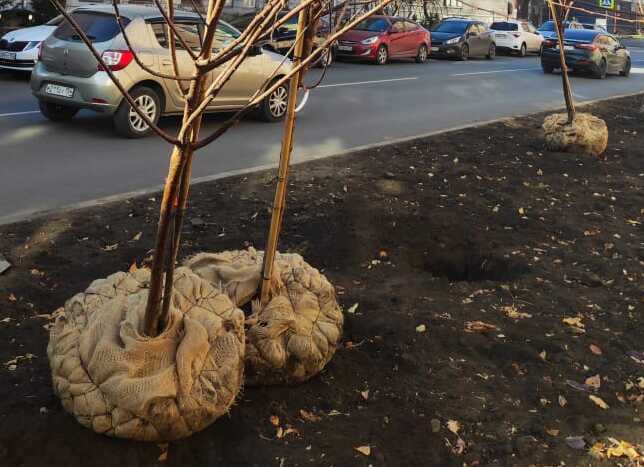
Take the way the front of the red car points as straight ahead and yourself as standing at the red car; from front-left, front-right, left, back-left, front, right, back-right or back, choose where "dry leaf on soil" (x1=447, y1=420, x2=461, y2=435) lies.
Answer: front-left

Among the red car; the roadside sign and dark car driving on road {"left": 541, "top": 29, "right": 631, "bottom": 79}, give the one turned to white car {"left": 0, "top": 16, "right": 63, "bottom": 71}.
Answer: the red car

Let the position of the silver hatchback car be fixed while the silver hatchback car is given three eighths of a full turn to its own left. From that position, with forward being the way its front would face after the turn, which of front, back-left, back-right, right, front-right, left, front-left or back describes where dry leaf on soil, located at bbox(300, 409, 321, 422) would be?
left

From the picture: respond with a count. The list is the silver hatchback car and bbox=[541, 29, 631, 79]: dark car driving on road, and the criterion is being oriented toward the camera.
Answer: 0

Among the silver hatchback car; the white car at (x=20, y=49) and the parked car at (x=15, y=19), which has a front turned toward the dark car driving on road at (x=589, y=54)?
the silver hatchback car

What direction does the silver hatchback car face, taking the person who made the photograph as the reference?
facing away from the viewer and to the right of the viewer

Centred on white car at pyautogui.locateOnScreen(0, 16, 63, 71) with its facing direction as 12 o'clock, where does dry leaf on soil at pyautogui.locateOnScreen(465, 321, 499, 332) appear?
The dry leaf on soil is roughly at 10 o'clock from the white car.

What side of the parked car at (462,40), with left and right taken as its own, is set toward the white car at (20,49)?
front

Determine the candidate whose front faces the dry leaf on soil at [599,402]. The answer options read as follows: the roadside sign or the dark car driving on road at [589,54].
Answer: the roadside sign

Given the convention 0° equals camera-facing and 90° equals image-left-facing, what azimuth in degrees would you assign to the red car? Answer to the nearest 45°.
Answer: approximately 45°

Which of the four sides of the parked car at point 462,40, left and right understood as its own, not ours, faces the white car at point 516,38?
back

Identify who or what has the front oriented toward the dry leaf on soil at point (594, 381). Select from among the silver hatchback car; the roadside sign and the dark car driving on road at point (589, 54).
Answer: the roadside sign

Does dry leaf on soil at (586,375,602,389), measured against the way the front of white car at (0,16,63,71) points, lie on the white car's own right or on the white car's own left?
on the white car's own left
